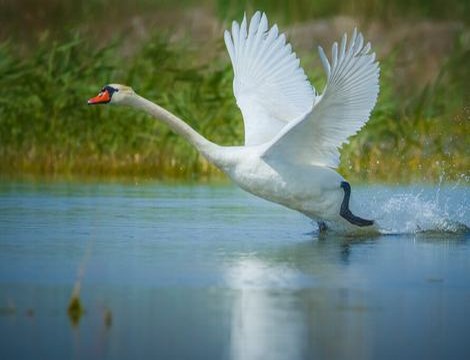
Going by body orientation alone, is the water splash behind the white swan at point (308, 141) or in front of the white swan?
behind

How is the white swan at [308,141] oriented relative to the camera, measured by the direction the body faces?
to the viewer's left
